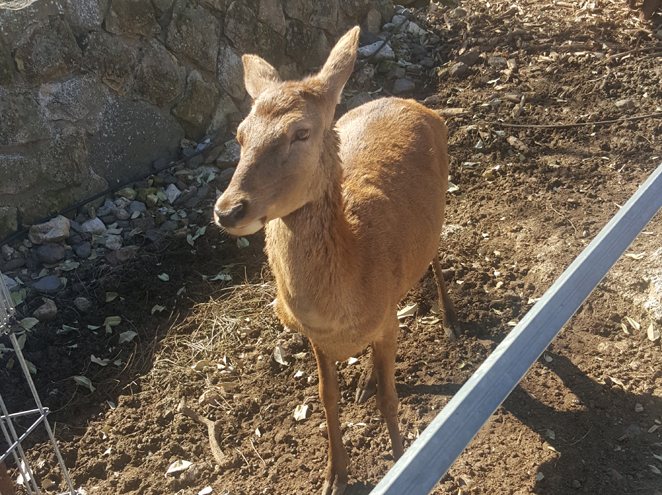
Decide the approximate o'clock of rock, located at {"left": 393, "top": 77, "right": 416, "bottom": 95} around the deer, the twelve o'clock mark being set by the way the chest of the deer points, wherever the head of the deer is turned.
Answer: The rock is roughly at 5 o'clock from the deer.

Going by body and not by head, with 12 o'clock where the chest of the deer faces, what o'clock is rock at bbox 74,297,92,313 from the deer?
The rock is roughly at 3 o'clock from the deer.

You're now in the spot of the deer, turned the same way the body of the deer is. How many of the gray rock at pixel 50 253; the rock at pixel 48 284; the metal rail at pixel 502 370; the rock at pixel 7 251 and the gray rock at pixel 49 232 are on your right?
4

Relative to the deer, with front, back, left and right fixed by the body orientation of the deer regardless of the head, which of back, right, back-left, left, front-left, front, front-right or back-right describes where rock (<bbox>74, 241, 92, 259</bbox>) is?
right

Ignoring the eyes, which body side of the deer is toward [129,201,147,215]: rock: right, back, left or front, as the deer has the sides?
right

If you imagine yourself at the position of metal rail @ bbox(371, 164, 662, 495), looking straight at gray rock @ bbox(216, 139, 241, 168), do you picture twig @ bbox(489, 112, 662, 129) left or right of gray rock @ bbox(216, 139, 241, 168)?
right

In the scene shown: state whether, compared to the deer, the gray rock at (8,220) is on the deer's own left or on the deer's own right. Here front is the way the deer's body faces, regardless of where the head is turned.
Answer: on the deer's own right

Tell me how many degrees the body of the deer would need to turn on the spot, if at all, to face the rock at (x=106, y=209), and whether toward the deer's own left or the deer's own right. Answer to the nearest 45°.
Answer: approximately 90° to the deer's own right

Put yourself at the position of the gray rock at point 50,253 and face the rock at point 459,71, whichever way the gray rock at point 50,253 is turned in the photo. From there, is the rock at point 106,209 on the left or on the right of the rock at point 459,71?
left

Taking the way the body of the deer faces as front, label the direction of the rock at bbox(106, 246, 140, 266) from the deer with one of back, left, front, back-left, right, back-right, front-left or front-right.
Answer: right

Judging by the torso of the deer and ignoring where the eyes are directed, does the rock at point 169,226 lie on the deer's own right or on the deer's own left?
on the deer's own right

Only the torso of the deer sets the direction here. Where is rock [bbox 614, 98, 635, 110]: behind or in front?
behind

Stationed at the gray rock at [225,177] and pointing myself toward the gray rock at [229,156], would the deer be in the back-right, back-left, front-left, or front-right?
back-right

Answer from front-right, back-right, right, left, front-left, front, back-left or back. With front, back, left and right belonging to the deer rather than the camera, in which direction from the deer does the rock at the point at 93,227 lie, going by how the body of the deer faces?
right

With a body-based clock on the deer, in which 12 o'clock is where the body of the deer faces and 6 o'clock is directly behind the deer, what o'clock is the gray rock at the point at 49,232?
The gray rock is roughly at 3 o'clock from the deer.

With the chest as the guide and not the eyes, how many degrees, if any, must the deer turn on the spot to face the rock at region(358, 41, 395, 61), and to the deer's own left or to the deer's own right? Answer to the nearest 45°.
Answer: approximately 135° to the deer's own right

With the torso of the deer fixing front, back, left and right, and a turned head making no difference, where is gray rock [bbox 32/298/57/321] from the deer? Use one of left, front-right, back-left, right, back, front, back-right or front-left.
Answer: right

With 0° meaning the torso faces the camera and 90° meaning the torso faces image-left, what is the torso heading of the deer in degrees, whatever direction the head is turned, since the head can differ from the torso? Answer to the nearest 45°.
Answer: approximately 45°
